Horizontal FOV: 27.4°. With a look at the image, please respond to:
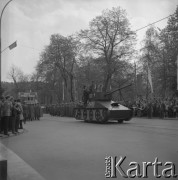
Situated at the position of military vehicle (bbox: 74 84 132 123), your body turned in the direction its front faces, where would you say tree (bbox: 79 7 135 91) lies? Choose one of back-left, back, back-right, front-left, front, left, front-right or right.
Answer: back-left

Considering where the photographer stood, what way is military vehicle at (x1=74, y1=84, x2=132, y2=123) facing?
facing the viewer and to the right of the viewer
